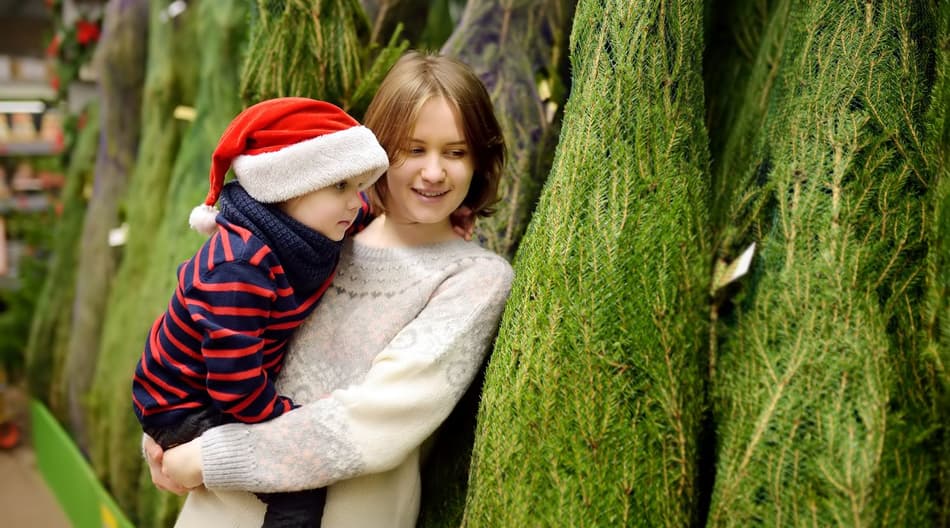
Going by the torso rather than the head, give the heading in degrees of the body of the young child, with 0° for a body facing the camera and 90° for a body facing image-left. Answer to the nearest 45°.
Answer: approximately 270°

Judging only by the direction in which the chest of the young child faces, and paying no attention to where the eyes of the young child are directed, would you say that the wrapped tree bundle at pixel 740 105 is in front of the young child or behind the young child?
in front

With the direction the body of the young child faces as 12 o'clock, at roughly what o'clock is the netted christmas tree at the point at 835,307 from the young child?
The netted christmas tree is roughly at 1 o'clock from the young child.

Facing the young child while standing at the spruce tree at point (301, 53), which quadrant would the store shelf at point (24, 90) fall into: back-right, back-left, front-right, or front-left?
back-right

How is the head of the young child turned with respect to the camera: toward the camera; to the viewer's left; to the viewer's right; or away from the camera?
to the viewer's right

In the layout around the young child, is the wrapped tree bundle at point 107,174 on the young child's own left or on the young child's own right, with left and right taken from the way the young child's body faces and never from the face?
on the young child's own left

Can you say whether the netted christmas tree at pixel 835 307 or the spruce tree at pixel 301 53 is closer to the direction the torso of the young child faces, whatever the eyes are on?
the netted christmas tree

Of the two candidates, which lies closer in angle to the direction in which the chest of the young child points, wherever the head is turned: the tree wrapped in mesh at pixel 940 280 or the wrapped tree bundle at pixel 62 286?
the tree wrapped in mesh

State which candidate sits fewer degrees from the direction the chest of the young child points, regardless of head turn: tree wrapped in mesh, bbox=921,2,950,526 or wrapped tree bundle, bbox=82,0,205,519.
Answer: the tree wrapped in mesh

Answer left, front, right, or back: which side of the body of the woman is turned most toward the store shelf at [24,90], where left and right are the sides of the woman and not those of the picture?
right

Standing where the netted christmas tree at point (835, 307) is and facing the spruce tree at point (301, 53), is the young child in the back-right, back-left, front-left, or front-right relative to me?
front-left

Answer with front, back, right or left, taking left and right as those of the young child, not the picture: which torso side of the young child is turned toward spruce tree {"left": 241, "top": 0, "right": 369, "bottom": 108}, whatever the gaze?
left

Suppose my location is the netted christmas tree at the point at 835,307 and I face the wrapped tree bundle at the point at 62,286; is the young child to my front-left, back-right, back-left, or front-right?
front-left
